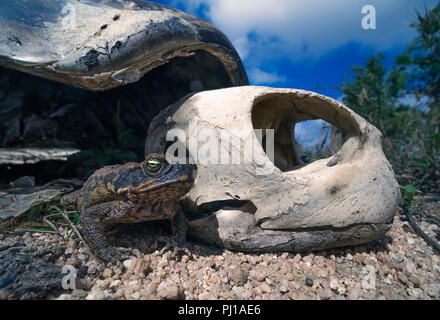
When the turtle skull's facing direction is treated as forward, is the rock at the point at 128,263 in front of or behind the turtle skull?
behind

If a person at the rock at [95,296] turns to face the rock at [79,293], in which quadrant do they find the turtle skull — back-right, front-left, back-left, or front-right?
back-right

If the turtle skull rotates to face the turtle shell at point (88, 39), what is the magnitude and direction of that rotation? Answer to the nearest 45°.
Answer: approximately 180°

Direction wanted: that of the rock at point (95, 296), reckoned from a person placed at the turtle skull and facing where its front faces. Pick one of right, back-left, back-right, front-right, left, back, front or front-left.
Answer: back-right

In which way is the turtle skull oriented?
to the viewer's right

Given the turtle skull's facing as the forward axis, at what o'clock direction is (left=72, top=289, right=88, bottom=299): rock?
The rock is roughly at 5 o'clock from the turtle skull.

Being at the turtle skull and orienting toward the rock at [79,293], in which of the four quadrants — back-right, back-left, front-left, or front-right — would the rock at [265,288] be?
front-left

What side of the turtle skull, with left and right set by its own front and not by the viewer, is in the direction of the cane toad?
back

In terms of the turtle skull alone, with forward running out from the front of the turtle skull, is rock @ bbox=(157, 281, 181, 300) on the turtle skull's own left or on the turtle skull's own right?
on the turtle skull's own right
